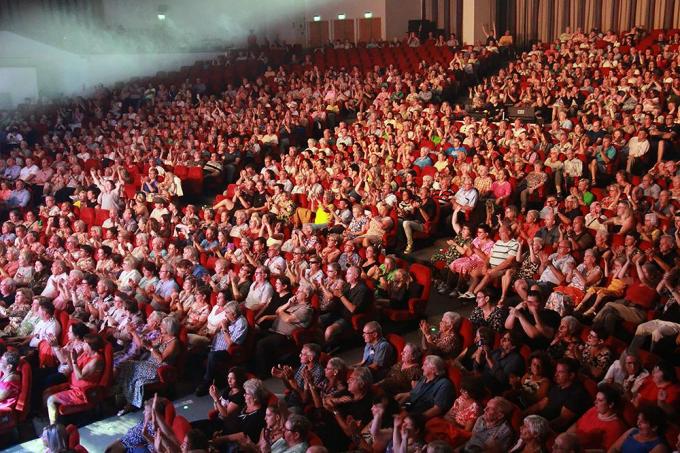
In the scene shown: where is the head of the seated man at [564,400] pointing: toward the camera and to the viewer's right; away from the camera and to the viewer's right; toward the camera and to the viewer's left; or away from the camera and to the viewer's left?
toward the camera and to the viewer's left

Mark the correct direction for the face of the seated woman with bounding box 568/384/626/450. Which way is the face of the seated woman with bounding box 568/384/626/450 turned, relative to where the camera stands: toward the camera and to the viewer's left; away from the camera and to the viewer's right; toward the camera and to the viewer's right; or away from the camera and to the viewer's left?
toward the camera and to the viewer's left

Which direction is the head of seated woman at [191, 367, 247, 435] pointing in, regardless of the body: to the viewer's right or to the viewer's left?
to the viewer's left

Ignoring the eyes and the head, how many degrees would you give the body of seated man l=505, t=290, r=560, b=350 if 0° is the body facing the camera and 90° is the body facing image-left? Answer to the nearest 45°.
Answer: approximately 45°

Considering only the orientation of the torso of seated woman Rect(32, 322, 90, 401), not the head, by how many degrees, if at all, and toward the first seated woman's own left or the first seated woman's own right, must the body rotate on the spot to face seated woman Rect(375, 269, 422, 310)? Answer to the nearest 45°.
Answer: approximately 180°

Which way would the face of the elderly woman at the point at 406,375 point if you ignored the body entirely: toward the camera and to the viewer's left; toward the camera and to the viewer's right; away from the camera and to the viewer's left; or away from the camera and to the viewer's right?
toward the camera and to the viewer's left

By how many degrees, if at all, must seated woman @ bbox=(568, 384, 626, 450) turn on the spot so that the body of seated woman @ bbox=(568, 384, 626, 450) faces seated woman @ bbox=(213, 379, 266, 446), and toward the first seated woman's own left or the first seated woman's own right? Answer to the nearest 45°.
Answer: approximately 45° to the first seated woman's own right

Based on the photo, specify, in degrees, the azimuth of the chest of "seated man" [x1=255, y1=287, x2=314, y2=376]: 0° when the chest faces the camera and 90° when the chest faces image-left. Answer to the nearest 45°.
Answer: approximately 45°

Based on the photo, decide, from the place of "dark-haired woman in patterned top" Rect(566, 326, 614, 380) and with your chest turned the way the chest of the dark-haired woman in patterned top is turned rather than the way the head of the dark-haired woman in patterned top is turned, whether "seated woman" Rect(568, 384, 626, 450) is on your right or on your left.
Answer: on your left

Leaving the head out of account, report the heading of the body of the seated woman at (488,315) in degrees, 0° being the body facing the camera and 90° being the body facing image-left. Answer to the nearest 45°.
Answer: approximately 45°

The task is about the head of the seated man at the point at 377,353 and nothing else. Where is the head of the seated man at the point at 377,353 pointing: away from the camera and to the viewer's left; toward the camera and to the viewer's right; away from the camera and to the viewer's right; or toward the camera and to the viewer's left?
toward the camera and to the viewer's left
